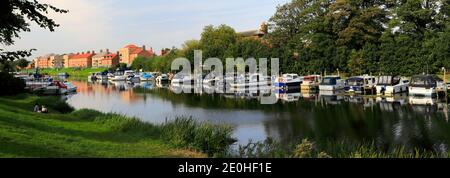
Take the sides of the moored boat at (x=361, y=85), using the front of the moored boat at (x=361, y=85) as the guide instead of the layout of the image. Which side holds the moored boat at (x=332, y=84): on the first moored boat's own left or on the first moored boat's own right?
on the first moored boat's own right

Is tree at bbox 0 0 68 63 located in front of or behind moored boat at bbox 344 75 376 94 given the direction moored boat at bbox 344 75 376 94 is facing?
in front

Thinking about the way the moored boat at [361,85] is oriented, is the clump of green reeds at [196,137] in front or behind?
in front

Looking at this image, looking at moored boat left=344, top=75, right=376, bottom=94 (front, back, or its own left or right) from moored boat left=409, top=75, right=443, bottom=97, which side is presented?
left

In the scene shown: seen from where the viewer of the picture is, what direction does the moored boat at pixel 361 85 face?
facing the viewer and to the left of the viewer

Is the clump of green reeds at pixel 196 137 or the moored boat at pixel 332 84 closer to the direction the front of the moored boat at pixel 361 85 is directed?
the clump of green reeds

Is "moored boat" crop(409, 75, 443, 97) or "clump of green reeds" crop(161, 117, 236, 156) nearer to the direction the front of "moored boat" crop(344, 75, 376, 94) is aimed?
the clump of green reeds
